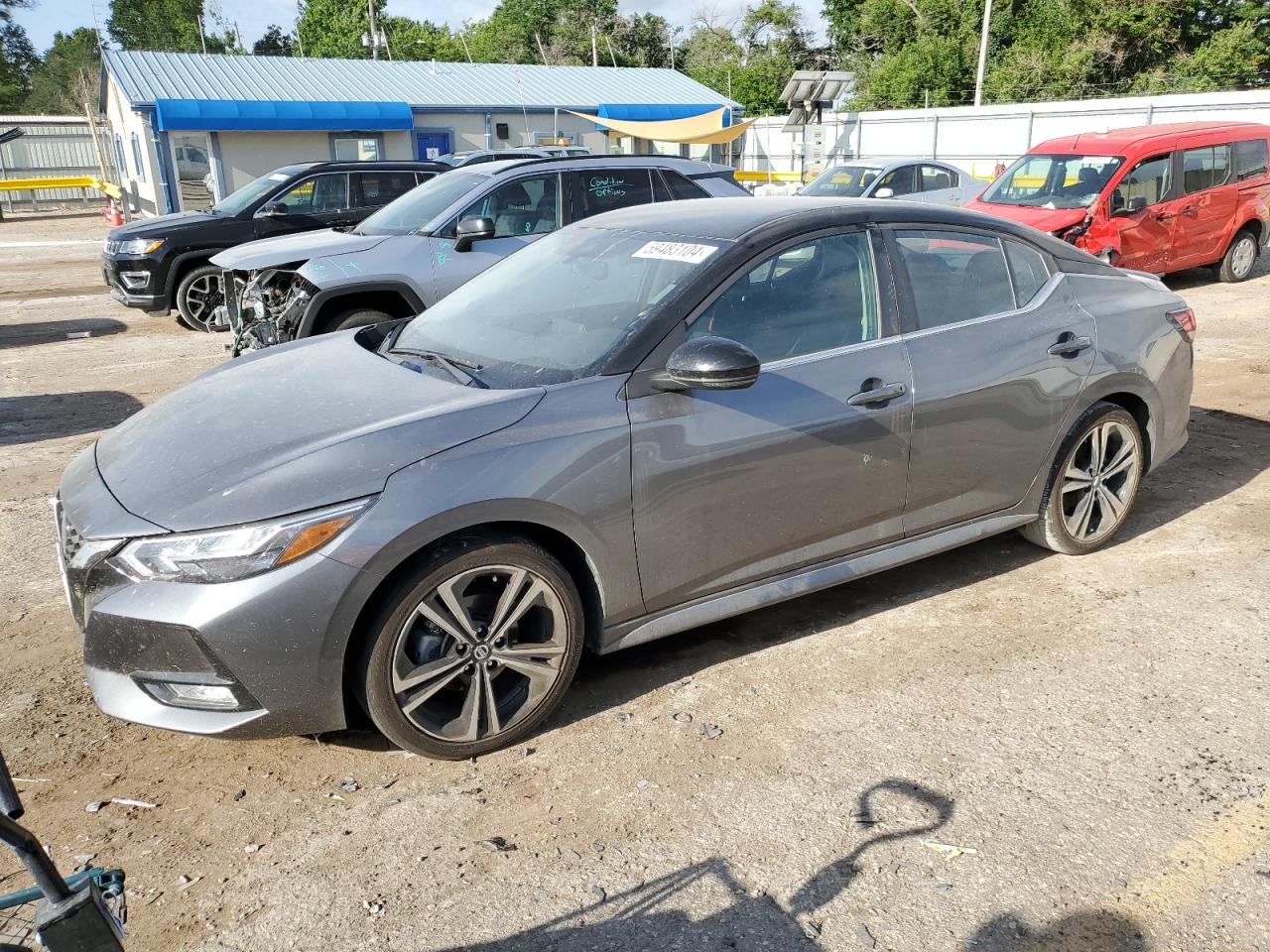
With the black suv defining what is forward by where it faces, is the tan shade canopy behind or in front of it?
behind

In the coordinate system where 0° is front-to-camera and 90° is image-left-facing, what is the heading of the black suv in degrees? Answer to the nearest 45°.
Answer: approximately 45°

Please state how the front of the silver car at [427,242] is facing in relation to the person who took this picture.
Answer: facing the viewer and to the left of the viewer

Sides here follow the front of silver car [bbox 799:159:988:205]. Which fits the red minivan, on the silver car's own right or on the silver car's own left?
on the silver car's own left

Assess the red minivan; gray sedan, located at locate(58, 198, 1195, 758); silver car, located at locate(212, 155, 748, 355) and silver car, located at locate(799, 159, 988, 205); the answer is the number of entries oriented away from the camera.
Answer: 0

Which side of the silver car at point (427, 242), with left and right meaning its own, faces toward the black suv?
right

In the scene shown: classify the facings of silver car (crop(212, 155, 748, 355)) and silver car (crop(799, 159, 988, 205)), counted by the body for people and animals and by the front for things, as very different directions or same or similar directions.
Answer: same or similar directions

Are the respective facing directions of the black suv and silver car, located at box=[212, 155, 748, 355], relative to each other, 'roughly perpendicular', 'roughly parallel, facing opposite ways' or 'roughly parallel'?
roughly parallel

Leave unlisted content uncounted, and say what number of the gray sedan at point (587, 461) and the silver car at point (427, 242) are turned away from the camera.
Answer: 0

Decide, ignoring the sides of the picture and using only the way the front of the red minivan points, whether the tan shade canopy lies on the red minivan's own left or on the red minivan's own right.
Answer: on the red minivan's own right

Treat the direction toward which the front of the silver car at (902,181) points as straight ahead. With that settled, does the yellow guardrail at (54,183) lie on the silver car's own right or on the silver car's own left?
on the silver car's own right

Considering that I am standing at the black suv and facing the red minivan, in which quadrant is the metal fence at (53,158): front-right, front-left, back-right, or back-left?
back-left

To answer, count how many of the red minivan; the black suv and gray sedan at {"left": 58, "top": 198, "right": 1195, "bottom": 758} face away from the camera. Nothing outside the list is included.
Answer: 0

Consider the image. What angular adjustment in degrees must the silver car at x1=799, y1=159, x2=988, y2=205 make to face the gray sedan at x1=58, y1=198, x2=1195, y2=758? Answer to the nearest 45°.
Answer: approximately 45° to its left

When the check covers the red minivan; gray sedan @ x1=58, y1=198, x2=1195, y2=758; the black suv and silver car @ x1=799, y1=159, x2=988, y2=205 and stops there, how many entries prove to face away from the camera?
0

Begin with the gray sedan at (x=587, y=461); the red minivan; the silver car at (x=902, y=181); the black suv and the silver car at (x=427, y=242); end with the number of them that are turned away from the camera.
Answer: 0

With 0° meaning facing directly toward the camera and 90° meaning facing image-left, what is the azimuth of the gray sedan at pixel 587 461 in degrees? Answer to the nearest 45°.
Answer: approximately 45°
